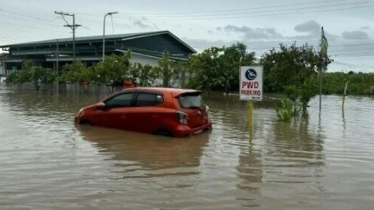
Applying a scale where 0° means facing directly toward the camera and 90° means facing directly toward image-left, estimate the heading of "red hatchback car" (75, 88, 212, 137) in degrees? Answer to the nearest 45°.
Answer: approximately 135°

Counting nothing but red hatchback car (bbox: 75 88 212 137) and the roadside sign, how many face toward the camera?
1

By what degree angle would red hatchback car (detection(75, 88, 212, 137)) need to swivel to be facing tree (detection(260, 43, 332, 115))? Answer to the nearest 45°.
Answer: approximately 90° to its right

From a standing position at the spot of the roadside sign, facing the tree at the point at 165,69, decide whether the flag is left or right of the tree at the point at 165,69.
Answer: right

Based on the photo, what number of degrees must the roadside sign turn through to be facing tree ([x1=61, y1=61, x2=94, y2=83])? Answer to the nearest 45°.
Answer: approximately 135° to its right

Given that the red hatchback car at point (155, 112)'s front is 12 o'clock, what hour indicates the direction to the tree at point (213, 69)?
The tree is roughly at 2 o'clock from the red hatchback car.

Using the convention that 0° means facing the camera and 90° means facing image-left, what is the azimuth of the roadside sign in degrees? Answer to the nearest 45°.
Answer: approximately 0°
